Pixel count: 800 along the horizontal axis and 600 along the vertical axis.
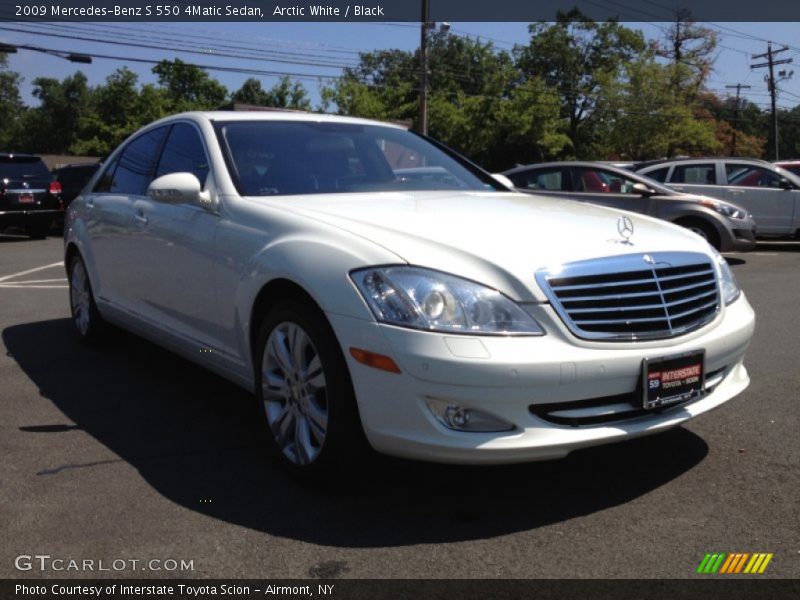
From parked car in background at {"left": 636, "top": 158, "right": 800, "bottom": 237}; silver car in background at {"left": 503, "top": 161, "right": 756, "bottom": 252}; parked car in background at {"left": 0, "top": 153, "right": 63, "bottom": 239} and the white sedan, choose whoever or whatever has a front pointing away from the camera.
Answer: parked car in background at {"left": 0, "top": 153, "right": 63, "bottom": 239}

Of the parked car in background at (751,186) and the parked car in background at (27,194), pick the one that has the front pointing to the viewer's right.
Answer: the parked car in background at (751,186)

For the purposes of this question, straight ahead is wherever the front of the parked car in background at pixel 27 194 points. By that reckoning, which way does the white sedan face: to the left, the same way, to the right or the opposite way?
the opposite way

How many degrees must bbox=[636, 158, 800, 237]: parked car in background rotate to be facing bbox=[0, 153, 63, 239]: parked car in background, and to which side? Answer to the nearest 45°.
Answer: approximately 180°

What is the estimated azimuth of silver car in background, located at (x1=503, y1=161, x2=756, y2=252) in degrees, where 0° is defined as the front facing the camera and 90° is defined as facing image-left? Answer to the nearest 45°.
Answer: approximately 270°

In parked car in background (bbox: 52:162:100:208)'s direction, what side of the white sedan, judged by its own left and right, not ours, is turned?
back

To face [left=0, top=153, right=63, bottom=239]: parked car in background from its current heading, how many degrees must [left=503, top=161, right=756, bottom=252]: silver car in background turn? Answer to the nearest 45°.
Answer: approximately 180°

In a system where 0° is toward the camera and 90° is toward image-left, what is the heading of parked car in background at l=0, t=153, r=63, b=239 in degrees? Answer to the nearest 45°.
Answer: approximately 180°

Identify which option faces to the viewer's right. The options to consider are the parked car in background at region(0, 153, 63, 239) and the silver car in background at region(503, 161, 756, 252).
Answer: the silver car in background

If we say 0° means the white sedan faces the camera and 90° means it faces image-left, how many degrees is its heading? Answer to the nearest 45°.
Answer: approximately 315°

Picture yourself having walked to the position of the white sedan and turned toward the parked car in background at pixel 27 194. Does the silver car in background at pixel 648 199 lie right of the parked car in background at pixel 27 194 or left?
right

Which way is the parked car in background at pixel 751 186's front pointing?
to the viewer's right
